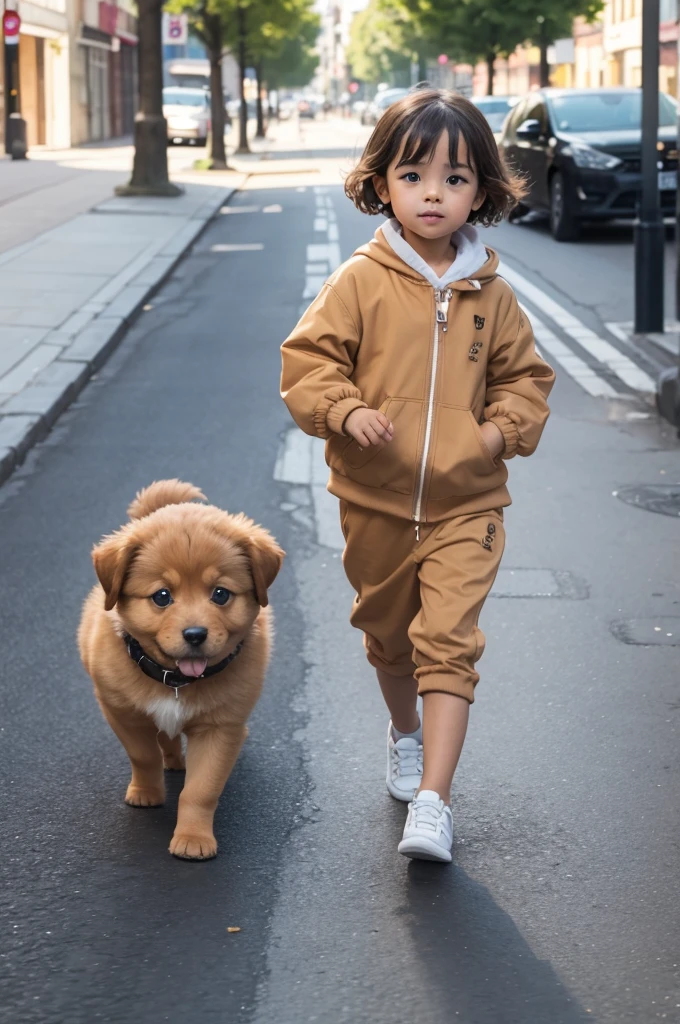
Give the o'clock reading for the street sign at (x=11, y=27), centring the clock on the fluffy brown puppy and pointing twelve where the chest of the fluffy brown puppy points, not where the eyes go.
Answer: The street sign is roughly at 6 o'clock from the fluffy brown puppy.

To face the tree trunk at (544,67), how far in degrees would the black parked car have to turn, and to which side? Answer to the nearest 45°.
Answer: approximately 135° to its left

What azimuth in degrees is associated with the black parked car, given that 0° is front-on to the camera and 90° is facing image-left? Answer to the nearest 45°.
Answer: approximately 315°

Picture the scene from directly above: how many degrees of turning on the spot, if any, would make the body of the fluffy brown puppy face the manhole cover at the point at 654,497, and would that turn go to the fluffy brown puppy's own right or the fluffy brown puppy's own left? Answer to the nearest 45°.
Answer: approximately 135° to the fluffy brown puppy's own left

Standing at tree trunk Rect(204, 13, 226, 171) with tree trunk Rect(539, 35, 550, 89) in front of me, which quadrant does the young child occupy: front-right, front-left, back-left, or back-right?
back-right

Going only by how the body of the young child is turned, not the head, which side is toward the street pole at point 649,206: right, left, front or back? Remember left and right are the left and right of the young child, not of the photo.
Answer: back

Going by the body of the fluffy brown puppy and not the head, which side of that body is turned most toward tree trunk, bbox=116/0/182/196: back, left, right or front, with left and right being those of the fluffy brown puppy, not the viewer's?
back

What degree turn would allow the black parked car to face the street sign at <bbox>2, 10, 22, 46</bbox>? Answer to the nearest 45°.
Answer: approximately 180°

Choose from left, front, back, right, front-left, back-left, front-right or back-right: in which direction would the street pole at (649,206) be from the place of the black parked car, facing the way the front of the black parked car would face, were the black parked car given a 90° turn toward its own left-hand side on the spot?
back-right

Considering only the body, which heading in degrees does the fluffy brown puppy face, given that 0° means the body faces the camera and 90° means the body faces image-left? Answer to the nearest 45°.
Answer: approximately 0°

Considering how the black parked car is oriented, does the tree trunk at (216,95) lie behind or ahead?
behind

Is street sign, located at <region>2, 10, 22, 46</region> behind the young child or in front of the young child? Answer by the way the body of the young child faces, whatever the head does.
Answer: behind

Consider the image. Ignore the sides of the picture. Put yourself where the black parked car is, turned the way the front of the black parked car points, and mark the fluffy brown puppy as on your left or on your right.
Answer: on your right

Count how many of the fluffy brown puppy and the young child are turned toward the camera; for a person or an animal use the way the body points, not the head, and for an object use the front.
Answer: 2
